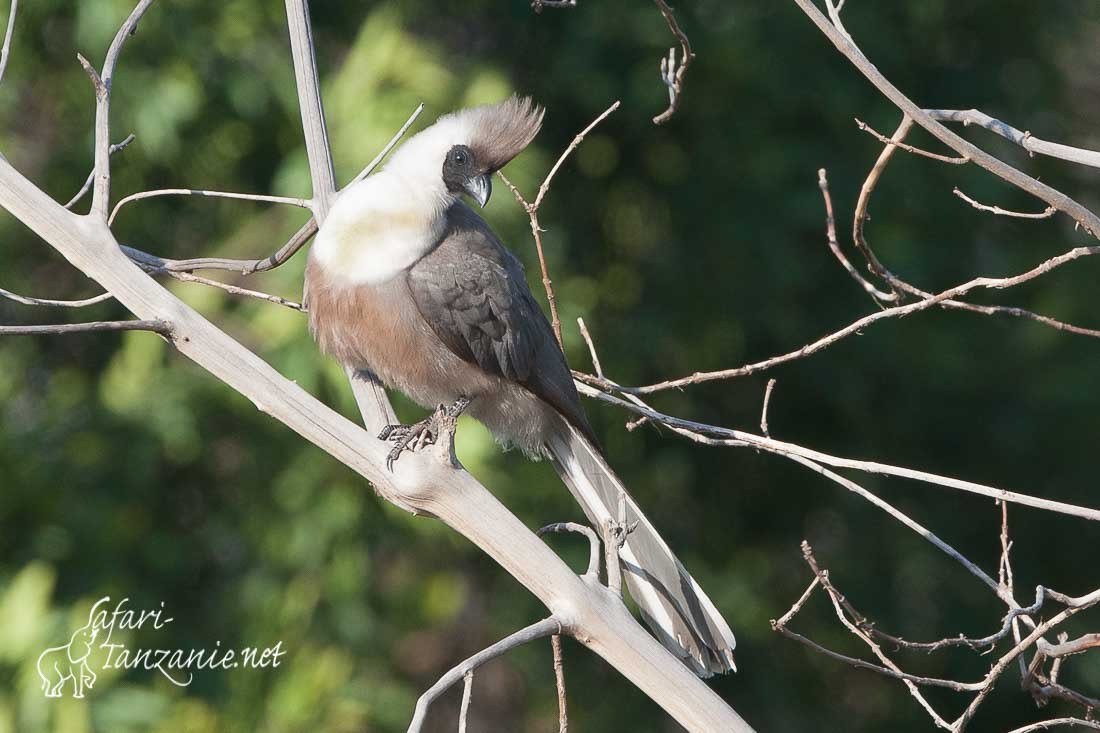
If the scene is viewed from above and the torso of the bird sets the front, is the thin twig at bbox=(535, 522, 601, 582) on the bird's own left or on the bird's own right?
on the bird's own left

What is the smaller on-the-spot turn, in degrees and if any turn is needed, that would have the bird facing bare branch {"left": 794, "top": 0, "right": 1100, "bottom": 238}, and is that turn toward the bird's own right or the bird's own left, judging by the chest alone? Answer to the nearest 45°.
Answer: approximately 135° to the bird's own left

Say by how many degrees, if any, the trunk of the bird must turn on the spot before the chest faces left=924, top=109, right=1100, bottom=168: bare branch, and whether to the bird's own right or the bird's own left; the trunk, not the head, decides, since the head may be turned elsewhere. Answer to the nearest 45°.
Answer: approximately 135° to the bird's own left

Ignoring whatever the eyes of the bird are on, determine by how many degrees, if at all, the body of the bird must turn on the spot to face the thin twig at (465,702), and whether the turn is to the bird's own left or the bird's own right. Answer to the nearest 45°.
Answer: approximately 90° to the bird's own left

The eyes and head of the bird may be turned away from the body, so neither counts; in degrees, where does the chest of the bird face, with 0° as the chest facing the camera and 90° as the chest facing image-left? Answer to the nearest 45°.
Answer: approximately 90°
